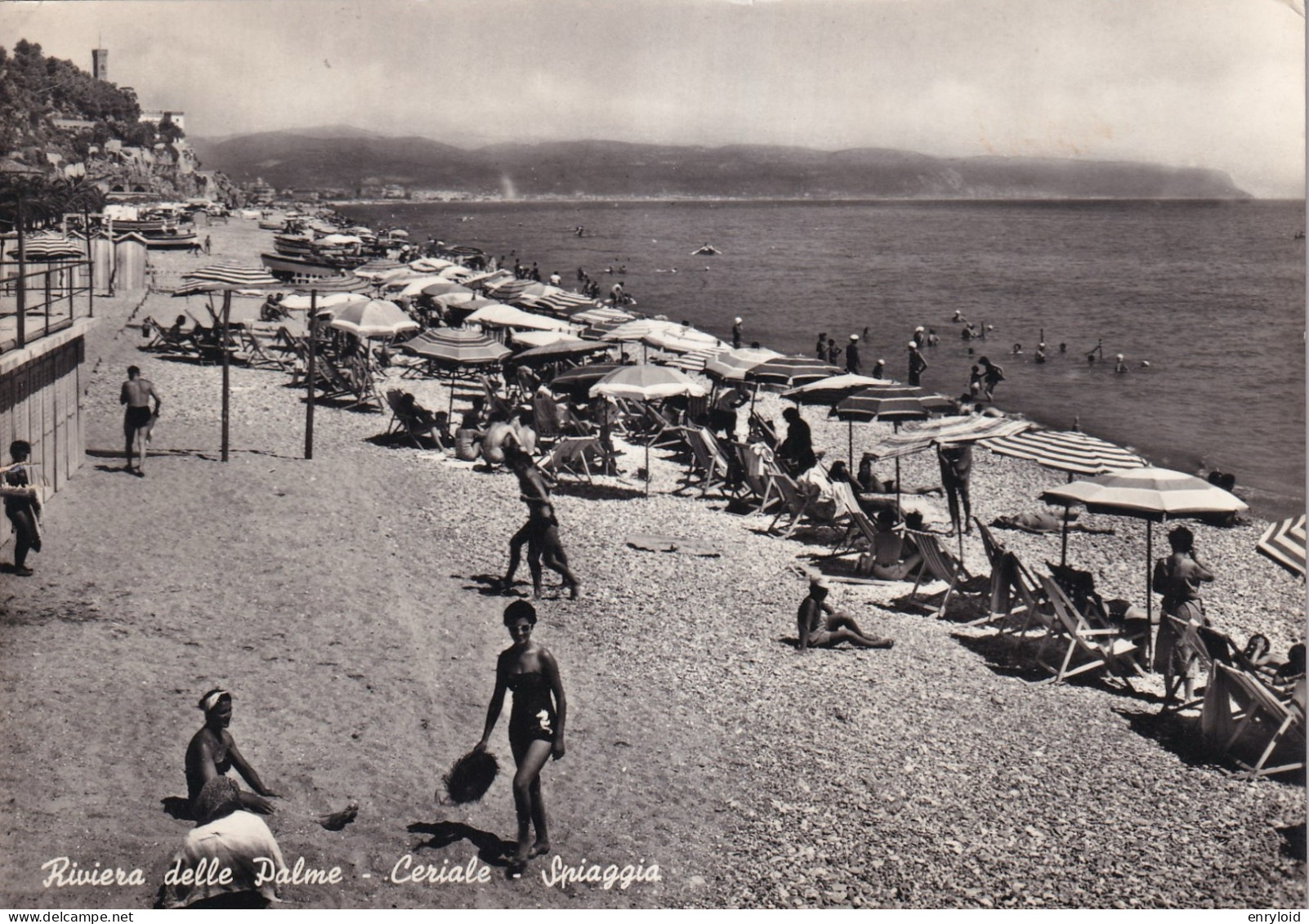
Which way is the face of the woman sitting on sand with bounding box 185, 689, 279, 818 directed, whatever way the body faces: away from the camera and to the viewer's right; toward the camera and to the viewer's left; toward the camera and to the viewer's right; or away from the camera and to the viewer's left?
toward the camera and to the viewer's right

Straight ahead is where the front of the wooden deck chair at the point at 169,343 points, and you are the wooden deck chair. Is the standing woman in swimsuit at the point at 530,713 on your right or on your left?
on your right

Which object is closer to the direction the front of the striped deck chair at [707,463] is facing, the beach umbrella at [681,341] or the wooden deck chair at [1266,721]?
the beach umbrella

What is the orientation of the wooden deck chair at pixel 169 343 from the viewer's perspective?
to the viewer's right

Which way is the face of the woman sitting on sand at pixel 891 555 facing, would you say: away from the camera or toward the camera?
away from the camera

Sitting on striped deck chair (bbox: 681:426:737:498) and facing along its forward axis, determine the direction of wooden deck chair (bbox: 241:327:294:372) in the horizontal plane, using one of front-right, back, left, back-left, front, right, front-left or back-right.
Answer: left

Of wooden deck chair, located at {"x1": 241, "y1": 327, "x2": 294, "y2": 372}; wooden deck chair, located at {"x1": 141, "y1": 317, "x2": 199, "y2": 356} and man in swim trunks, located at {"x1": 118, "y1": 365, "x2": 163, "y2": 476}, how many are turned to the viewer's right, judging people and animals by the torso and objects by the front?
2

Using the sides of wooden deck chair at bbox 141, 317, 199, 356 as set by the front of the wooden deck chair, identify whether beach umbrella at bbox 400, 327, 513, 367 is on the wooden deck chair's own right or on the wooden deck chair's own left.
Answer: on the wooden deck chair's own right

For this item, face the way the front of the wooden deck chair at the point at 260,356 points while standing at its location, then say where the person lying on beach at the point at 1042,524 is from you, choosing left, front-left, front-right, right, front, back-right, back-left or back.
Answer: front-right

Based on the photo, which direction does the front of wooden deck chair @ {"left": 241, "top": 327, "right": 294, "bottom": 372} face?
to the viewer's right

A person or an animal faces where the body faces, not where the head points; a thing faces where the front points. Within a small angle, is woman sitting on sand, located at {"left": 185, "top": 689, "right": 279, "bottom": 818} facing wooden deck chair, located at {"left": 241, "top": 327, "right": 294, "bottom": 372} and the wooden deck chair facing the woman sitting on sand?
no

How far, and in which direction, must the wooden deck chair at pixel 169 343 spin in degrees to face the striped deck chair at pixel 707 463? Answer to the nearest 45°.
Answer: approximately 45° to its right

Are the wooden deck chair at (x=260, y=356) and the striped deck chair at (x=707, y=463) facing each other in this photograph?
no

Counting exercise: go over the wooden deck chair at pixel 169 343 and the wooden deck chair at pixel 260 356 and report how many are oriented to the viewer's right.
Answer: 2

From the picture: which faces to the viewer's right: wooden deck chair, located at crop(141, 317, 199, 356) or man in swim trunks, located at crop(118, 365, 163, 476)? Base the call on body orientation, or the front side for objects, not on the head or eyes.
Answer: the wooden deck chair
